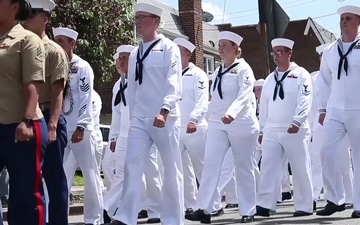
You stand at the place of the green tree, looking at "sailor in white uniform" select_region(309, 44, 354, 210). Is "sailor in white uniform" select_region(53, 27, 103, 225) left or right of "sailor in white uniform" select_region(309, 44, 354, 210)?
right

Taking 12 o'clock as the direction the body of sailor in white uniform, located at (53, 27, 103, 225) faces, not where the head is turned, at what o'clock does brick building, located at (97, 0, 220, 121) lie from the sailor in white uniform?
The brick building is roughly at 5 o'clock from the sailor in white uniform.

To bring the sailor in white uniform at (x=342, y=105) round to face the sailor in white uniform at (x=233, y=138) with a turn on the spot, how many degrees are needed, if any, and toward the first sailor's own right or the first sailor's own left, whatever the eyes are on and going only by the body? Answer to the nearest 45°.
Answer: approximately 45° to the first sailor's own right

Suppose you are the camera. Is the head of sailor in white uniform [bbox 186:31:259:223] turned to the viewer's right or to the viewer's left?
to the viewer's left

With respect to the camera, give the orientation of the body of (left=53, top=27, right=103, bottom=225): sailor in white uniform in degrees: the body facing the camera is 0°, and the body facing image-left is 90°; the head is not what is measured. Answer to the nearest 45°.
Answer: approximately 45°
